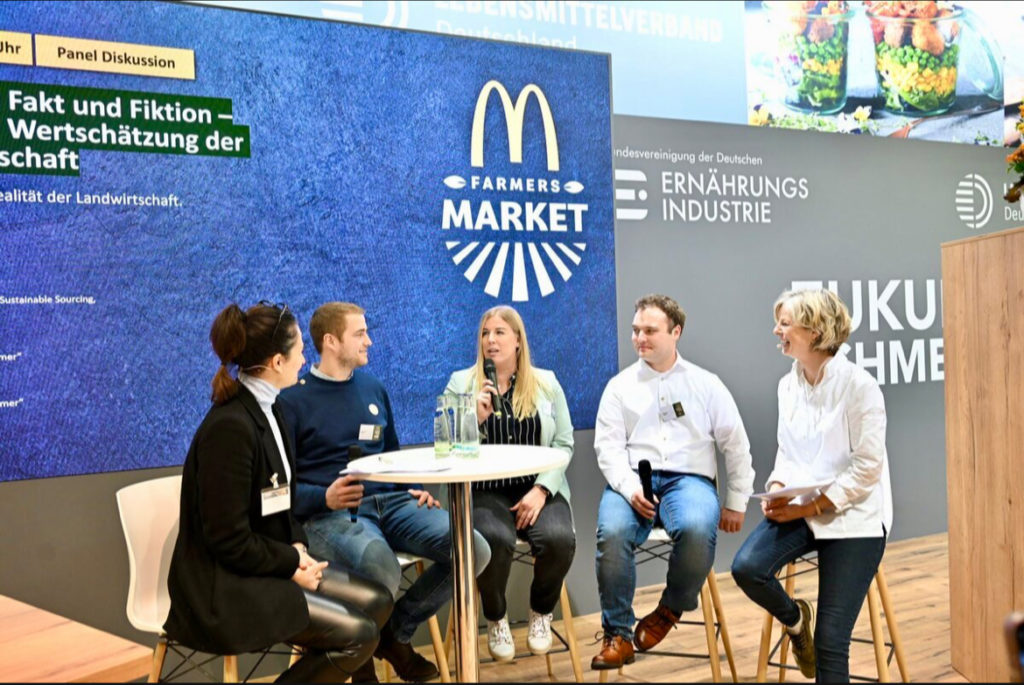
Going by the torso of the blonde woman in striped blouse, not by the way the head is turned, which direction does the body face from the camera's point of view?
toward the camera

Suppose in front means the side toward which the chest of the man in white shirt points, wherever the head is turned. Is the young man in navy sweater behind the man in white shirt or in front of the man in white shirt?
in front

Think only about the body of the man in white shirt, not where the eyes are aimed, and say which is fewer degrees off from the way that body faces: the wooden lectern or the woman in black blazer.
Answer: the woman in black blazer

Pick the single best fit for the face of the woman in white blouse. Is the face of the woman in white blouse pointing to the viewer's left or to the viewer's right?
to the viewer's left

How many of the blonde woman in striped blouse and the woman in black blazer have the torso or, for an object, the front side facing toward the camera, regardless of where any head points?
1

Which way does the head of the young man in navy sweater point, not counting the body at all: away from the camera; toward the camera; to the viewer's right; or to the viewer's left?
to the viewer's right

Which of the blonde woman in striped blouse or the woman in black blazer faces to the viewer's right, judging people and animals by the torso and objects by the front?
the woman in black blazer

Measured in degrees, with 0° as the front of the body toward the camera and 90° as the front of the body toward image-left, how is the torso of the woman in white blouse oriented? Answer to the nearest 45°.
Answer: approximately 45°

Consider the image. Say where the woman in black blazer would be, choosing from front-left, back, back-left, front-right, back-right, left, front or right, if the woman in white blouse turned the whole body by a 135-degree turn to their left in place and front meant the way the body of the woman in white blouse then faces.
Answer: back-right

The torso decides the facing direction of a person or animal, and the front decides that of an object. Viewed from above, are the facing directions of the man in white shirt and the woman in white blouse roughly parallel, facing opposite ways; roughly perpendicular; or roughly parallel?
roughly parallel

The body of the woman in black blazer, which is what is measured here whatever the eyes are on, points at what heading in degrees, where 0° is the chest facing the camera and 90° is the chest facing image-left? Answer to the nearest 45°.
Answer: approximately 270°

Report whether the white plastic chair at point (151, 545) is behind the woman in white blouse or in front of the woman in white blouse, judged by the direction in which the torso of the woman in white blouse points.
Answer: in front

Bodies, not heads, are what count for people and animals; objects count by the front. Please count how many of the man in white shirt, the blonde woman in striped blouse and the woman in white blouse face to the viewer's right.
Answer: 0

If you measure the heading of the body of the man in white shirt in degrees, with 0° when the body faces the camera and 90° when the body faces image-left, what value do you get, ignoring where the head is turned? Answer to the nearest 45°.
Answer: approximately 45°

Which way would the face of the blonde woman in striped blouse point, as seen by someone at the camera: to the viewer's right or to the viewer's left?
to the viewer's left

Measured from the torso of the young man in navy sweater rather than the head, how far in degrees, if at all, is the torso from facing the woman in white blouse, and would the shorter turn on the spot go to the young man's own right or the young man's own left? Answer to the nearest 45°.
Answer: approximately 45° to the young man's own left
